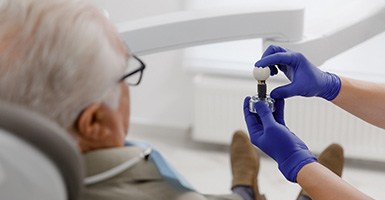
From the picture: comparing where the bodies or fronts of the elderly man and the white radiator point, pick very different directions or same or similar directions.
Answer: very different directions

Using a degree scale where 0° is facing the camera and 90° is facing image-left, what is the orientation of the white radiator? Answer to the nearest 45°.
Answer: approximately 0°

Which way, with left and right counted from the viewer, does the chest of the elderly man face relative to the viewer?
facing away from the viewer and to the right of the viewer

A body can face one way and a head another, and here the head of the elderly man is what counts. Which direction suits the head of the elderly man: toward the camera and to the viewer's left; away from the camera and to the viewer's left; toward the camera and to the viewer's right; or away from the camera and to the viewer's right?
away from the camera and to the viewer's right

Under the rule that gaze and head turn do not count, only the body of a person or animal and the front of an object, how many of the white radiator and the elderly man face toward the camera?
1
